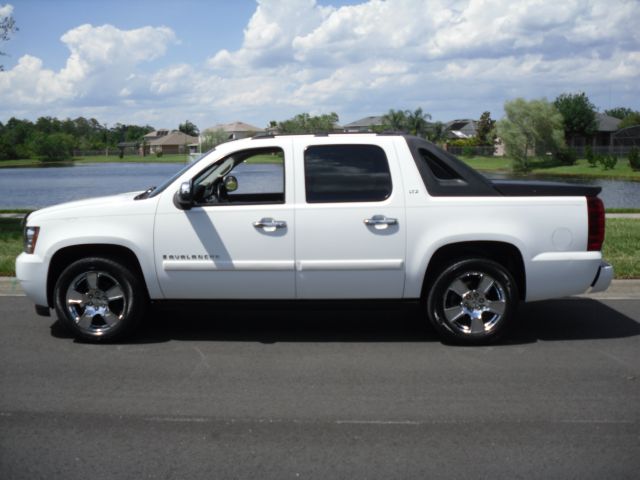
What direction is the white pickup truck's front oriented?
to the viewer's left
